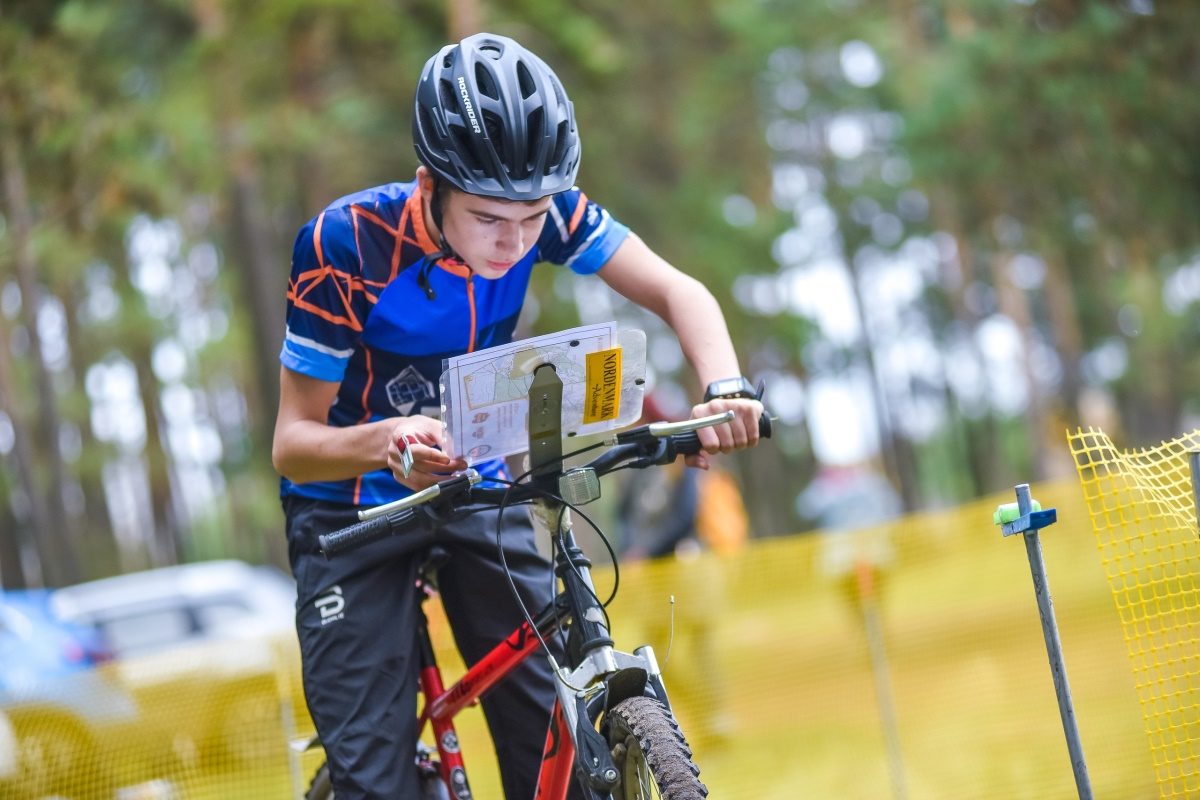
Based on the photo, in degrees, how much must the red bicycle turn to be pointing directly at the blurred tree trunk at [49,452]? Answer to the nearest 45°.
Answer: approximately 135° to its left

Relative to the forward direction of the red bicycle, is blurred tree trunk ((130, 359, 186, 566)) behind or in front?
behind

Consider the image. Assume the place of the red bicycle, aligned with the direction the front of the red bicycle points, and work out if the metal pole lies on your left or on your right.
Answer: on your left

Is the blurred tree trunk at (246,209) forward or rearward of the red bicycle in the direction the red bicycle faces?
rearward

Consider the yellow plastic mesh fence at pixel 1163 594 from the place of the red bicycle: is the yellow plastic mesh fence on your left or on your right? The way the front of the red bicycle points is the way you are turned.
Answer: on your left

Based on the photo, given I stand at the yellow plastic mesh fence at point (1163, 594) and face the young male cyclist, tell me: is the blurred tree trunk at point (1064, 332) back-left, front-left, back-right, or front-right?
back-right

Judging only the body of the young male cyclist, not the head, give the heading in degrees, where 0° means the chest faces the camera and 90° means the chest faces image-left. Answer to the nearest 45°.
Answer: approximately 315°

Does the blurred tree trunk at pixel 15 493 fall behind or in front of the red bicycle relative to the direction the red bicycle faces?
behind
